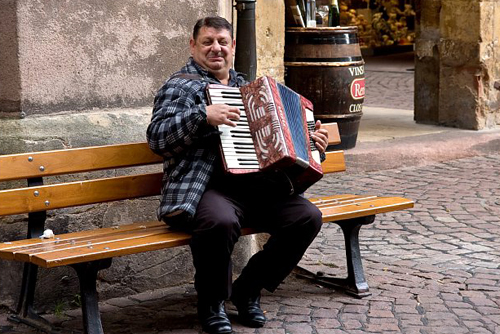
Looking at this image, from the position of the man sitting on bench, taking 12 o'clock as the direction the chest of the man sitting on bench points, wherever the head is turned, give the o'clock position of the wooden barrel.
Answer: The wooden barrel is roughly at 8 o'clock from the man sitting on bench.

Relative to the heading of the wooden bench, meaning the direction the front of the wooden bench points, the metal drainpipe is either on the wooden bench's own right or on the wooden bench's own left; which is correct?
on the wooden bench's own left

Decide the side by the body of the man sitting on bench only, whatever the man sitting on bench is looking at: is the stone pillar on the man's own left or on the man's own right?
on the man's own left

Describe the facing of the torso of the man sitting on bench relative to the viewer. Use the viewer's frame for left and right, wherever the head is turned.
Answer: facing the viewer and to the right of the viewer

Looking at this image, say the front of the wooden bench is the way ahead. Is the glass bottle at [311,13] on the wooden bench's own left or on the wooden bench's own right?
on the wooden bench's own left

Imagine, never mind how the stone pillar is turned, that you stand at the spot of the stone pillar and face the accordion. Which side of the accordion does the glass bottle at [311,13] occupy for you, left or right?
right

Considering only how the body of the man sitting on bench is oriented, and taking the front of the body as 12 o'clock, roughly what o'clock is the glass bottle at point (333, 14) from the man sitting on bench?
The glass bottle is roughly at 8 o'clock from the man sitting on bench.
